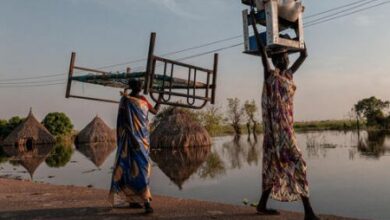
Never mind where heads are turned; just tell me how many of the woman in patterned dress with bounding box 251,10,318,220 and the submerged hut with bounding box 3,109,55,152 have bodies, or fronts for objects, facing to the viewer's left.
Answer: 0
